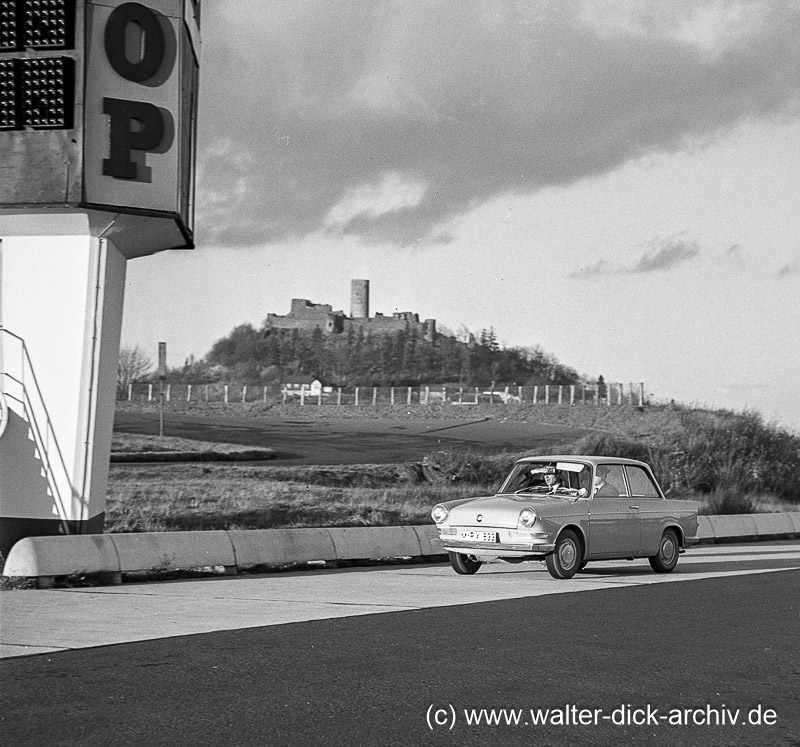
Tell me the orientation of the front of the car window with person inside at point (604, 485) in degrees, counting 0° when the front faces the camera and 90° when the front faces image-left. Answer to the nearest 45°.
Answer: approximately 45°

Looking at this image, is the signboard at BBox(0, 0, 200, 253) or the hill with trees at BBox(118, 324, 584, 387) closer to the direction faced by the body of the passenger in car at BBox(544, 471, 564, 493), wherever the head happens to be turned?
the signboard

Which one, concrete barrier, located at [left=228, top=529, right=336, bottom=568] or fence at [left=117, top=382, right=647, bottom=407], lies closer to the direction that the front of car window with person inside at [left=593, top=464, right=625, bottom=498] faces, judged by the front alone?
the concrete barrier

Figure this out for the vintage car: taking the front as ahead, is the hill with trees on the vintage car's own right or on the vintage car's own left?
on the vintage car's own right

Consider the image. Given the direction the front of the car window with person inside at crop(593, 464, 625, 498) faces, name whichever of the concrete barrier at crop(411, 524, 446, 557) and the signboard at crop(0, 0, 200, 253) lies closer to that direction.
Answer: the signboard

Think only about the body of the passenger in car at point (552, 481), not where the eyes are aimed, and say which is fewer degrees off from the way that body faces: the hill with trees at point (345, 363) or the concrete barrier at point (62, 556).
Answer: the concrete barrier

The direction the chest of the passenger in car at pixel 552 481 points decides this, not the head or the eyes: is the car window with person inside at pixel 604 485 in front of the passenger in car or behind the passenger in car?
behind

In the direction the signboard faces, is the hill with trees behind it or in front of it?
behind
